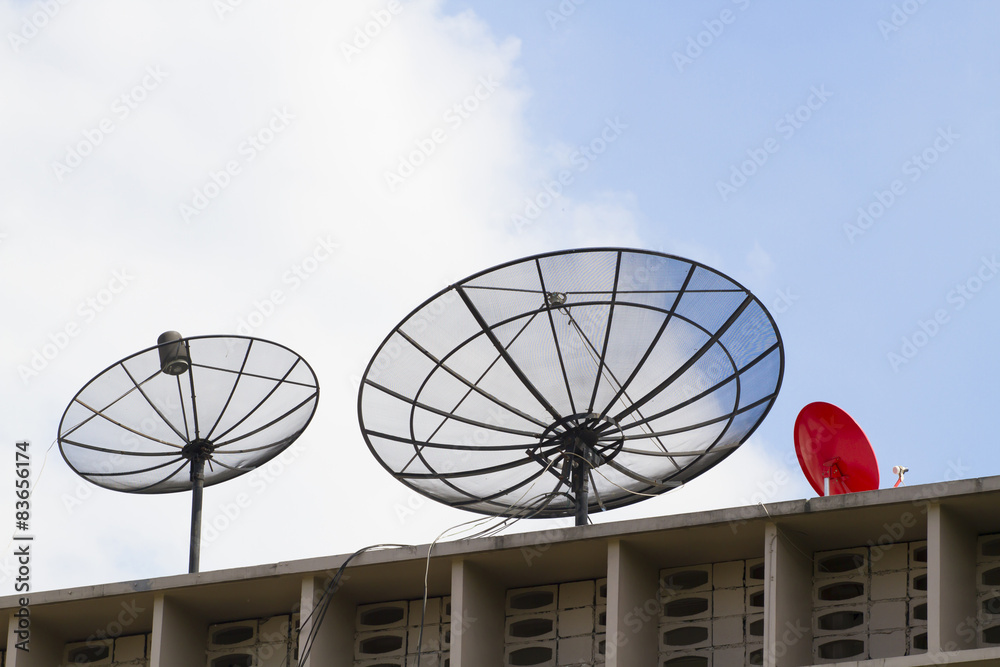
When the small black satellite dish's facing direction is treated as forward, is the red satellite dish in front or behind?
behind

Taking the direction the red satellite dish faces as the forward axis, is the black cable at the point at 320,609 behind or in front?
behind

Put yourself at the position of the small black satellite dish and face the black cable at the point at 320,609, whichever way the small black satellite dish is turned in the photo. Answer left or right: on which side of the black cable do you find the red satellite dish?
left
